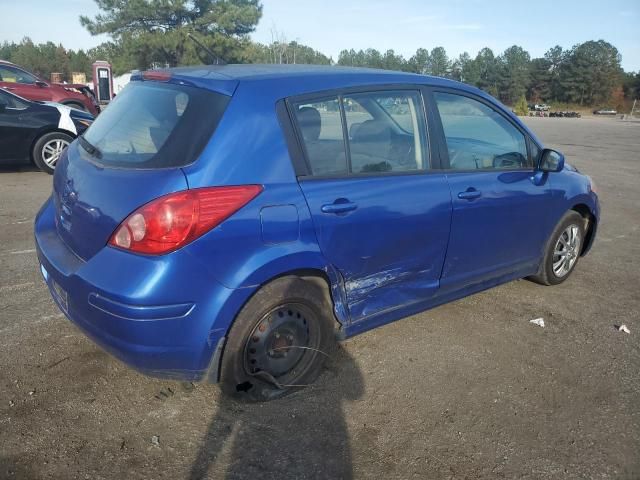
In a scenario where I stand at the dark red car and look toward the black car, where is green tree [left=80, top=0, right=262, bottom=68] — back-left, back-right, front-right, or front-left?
back-left

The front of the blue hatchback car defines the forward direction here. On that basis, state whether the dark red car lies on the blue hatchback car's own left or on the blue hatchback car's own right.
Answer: on the blue hatchback car's own left

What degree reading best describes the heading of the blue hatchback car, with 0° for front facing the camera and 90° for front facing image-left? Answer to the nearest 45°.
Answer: approximately 225°

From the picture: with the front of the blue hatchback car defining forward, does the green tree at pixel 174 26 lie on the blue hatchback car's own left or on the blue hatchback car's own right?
on the blue hatchback car's own left

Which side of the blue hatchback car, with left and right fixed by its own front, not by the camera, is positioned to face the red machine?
left

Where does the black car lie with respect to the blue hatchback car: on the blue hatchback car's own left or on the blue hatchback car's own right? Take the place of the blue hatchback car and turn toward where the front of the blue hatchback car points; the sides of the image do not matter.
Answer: on the blue hatchback car's own left
